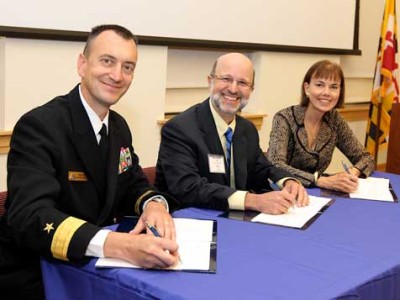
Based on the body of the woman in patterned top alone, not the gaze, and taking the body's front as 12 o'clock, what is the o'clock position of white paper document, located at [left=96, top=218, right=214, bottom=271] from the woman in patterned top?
The white paper document is roughly at 2 o'clock from the woman in patterned top.

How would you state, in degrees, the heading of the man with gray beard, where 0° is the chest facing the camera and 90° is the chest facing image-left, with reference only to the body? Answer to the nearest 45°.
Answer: approximately 315°

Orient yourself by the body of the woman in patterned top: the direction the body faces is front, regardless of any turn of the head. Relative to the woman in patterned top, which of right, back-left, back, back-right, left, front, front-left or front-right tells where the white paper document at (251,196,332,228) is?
front-right

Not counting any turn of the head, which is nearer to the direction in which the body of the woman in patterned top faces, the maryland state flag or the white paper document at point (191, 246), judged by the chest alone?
the white paper document

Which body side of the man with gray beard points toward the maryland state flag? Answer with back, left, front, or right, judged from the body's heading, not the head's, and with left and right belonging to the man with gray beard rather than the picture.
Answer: left

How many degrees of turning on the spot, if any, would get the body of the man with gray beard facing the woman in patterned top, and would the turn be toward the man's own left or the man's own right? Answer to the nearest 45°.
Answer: approximately 90° to the man's own left

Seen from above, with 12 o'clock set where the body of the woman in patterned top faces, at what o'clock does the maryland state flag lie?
The maryland state flag is roughly at 8 o'clock from the woman in patterned top.
